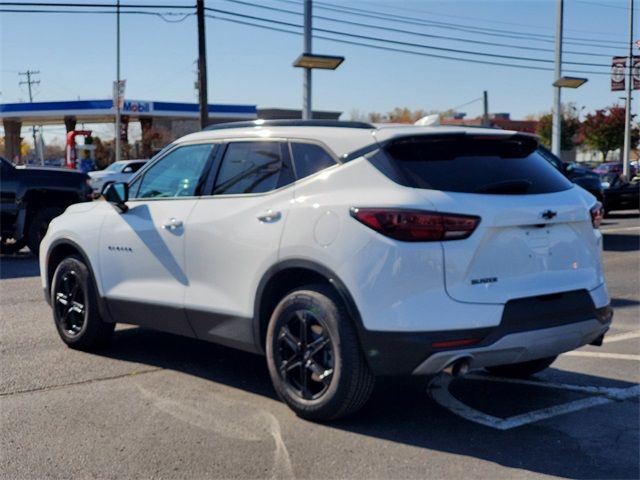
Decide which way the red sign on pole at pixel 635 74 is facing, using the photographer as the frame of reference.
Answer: facing the viewer

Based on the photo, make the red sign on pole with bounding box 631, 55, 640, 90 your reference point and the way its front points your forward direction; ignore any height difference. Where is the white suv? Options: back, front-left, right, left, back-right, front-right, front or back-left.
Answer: front

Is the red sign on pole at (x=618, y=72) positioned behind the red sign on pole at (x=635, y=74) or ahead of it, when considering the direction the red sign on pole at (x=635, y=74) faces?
behind

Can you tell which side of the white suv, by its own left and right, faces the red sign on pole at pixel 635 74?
right

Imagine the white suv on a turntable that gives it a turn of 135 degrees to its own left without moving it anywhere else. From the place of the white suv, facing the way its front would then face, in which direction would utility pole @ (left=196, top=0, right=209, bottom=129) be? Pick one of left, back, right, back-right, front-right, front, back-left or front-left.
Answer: back

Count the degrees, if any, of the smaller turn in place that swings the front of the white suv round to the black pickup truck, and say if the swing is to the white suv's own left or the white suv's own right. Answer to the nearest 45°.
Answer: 0° — it already faces it

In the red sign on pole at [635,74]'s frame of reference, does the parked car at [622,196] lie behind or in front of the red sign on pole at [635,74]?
in front

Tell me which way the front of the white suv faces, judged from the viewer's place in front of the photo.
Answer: facing away from the viewer and to the left of the viewer
